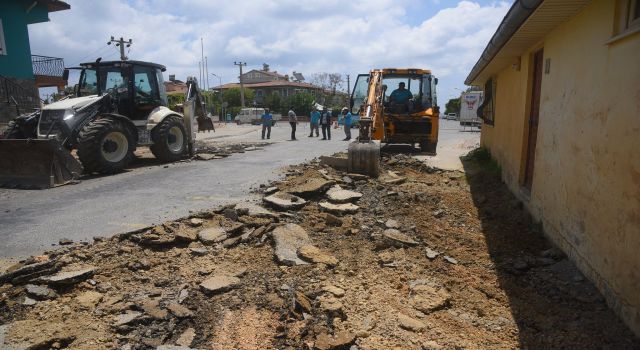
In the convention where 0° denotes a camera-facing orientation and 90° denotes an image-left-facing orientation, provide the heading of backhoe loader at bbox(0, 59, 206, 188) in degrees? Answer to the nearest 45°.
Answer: approximately 45°

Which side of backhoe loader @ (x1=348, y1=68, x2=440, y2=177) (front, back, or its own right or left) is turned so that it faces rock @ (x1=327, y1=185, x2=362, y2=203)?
back

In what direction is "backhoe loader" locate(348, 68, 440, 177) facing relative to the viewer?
away from the camera

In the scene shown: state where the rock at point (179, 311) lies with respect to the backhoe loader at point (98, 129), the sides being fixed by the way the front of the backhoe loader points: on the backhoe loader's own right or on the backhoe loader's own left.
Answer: on the backhoe loader's own left

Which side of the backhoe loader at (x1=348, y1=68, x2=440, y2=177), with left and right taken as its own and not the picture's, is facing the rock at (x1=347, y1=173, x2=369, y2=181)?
back

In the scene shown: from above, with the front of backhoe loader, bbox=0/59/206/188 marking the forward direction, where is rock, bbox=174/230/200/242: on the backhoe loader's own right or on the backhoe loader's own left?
on the backhoe loader's own left

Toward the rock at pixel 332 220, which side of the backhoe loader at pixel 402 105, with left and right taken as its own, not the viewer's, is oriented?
back

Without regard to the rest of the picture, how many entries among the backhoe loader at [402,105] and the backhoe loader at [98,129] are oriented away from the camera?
1

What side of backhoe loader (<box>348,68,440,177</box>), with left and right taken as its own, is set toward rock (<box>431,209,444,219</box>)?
back

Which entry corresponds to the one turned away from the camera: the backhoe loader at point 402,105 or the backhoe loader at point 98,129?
the backhoe loader at point 402,105
